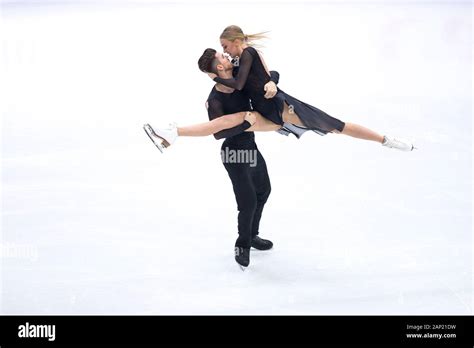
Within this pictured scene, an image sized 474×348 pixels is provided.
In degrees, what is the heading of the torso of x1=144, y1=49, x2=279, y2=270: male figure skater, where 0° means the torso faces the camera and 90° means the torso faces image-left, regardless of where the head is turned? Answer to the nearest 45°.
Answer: approximately 270°

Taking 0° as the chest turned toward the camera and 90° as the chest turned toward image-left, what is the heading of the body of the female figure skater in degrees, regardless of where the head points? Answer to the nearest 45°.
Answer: approximately 90°
